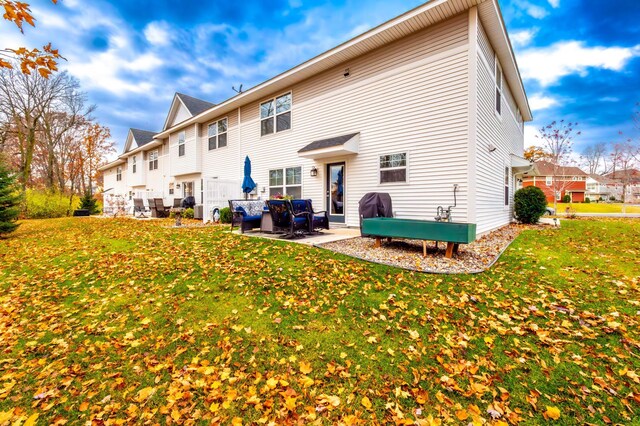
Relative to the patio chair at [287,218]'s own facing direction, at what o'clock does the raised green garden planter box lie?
The raised green garden planter box is roughly at 3 o'clock from the patio chair.
